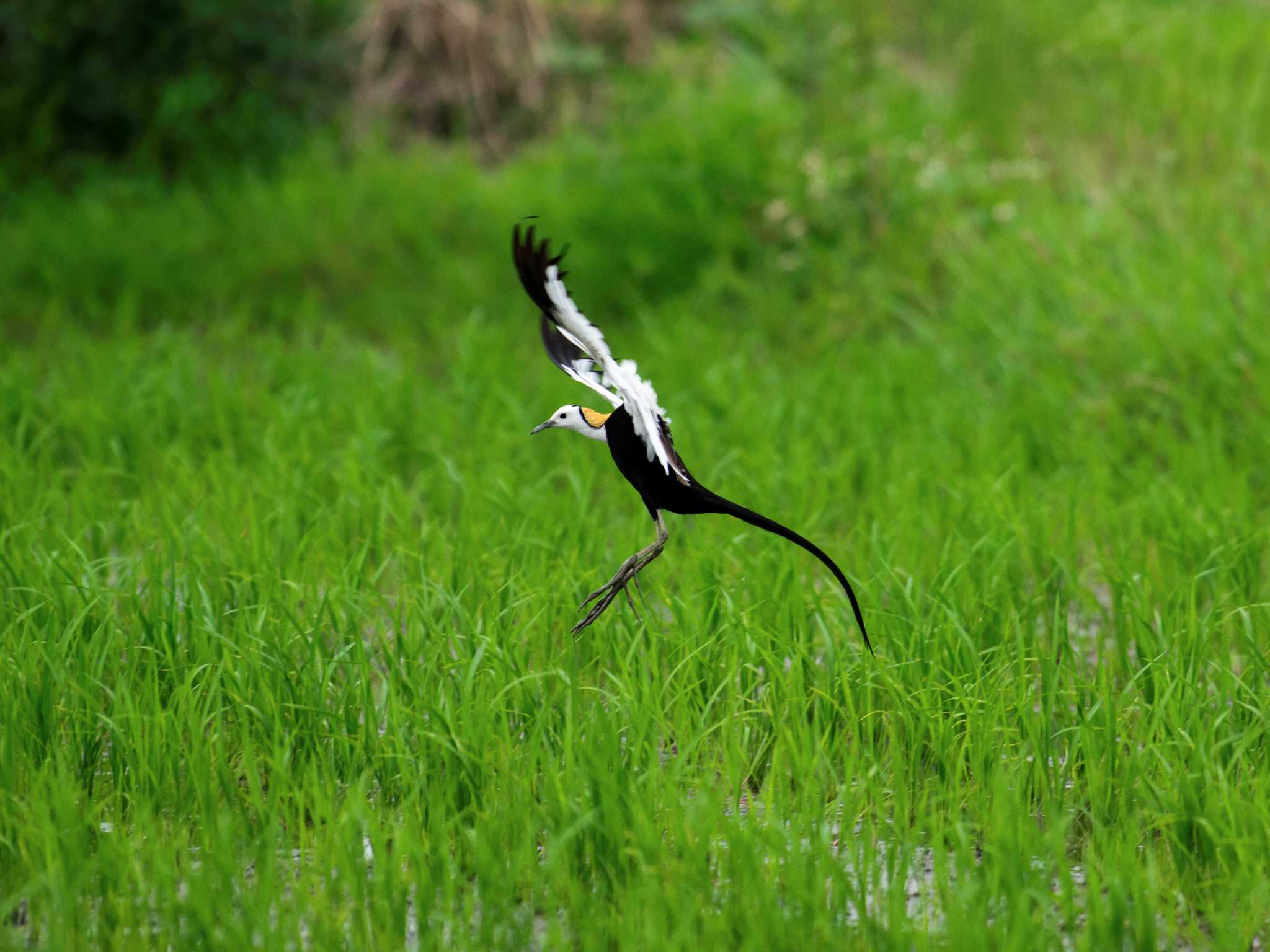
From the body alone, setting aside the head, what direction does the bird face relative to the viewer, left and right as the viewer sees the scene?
facing to the left of the viewer

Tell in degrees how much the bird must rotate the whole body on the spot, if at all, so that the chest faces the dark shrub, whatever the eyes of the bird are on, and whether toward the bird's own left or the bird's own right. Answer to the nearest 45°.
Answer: approximately 45° to the bird's own right
